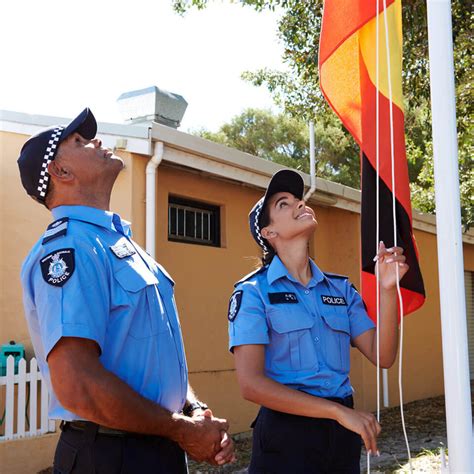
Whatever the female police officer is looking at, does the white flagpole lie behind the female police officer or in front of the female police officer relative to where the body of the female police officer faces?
in front

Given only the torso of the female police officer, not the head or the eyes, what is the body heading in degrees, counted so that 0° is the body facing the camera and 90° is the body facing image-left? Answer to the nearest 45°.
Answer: approximately 315°

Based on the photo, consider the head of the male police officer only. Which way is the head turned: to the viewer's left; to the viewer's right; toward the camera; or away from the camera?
to the viewer's right

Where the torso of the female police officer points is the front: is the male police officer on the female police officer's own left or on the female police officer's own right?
on the female police officer's own right

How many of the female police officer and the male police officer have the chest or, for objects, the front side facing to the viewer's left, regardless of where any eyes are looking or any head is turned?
0

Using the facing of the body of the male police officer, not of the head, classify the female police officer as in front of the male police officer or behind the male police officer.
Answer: in front

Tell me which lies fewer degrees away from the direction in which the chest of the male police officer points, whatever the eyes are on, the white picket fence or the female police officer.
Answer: the female police officer

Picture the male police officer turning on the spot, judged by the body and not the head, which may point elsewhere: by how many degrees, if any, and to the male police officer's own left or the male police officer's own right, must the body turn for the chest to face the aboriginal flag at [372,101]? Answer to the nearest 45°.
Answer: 0° — they already face it

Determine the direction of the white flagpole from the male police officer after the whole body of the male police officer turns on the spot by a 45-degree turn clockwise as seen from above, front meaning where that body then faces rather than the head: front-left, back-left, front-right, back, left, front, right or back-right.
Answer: front-left

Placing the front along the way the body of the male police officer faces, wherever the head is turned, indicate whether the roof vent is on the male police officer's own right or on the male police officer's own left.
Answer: on the male police officer's own left
